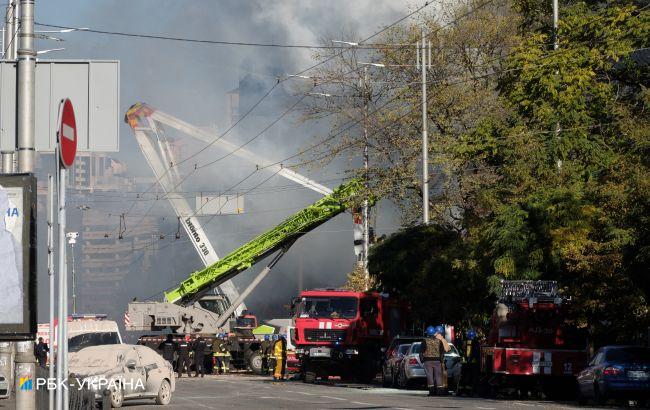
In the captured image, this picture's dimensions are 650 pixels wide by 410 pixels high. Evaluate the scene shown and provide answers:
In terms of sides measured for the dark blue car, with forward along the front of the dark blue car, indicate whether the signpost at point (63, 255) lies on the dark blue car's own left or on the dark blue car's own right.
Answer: on the dark blue car's own left

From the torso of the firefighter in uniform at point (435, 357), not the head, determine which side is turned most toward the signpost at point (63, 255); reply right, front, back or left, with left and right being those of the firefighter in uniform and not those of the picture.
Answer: back

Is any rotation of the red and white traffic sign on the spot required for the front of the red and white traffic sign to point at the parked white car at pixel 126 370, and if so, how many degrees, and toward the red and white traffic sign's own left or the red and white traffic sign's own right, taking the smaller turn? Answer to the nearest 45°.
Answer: approximately 90° to the red and white traffic sign's own left

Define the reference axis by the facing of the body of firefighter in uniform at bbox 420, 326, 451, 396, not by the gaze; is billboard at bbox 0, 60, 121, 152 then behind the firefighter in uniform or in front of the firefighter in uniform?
behind

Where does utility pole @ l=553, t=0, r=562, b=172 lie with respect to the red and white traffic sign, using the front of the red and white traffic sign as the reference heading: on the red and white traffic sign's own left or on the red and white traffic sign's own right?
on the red and white traffic sign's own left

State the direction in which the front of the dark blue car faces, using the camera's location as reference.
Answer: facing away from the viewer and to the left of the viewer
